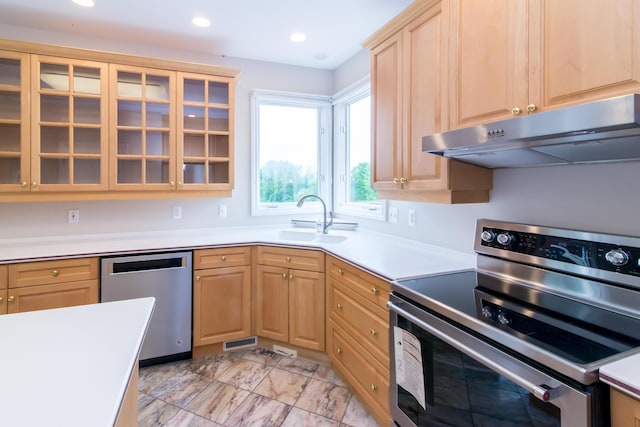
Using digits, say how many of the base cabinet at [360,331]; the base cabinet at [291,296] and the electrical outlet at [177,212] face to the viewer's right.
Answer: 0

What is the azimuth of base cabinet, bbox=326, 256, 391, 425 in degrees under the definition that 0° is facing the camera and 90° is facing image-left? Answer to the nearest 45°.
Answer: approximately 45°

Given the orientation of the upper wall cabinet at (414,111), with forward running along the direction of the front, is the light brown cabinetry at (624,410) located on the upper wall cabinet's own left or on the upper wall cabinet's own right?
on the upper wall cabinet's own left

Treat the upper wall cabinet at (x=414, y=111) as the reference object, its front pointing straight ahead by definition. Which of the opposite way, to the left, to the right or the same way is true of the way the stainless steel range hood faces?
the same way

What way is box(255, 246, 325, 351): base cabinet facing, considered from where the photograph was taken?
facing the viewer and to the left of the viewer

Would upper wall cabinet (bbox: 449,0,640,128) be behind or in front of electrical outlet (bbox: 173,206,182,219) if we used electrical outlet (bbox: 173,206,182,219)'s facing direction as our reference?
in front

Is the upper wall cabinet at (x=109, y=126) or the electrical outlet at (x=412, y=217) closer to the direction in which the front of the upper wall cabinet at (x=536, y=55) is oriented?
the upper wall cabinet

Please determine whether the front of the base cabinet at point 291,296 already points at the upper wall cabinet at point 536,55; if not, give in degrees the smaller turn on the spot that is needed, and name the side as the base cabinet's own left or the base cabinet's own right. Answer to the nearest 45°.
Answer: approximately 90° to the base cabinet's own left

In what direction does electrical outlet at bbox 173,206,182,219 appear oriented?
toward the camera

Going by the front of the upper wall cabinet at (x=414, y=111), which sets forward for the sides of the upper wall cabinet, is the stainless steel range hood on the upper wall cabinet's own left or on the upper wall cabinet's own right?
on the upper wall cabinet's own left

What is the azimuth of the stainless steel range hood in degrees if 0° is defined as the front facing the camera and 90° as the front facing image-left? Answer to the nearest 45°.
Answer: approximately 45°

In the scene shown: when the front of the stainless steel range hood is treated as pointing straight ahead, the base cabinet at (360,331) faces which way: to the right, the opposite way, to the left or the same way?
the same way

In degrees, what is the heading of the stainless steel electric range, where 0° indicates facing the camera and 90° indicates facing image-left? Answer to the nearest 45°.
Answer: approximately 45°

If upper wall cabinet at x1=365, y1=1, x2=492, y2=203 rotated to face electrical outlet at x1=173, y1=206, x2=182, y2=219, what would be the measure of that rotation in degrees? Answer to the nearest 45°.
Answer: approximately 45° to its right

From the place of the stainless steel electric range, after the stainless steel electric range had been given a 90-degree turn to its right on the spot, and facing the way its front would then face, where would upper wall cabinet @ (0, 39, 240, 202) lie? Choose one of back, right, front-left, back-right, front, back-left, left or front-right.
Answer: front-left
